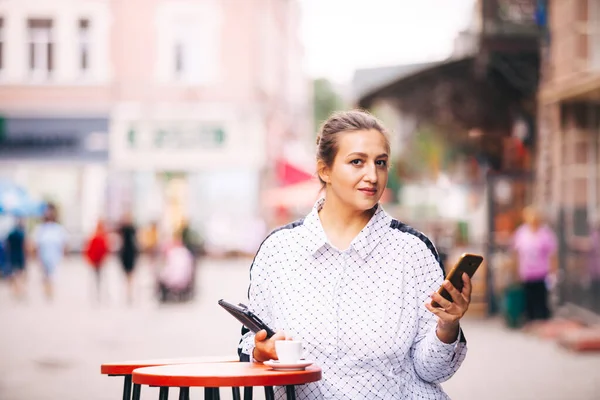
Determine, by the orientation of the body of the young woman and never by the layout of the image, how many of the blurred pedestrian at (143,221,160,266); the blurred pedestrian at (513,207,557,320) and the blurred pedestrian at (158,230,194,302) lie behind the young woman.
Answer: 3

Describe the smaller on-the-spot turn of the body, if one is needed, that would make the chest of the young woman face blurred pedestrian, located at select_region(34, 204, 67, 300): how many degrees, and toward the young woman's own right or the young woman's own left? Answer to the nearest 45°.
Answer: approximately 180°

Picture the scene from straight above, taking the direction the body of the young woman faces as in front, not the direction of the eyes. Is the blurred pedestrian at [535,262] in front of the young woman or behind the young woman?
behind

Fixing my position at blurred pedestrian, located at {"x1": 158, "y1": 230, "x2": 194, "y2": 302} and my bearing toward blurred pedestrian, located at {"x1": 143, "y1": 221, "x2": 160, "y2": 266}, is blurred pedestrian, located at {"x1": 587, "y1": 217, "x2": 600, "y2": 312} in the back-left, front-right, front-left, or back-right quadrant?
back-right

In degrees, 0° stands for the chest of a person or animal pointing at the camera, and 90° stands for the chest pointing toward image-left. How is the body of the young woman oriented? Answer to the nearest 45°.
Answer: approximately 0°

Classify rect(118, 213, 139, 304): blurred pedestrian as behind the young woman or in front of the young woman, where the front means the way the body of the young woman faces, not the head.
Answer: behind
